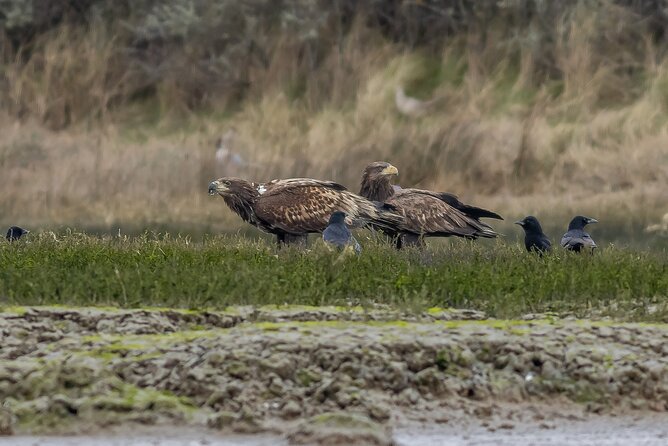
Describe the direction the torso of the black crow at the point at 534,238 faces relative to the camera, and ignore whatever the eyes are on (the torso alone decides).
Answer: to the viewer's left

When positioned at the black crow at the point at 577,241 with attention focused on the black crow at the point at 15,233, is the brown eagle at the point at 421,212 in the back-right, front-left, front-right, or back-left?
front-right

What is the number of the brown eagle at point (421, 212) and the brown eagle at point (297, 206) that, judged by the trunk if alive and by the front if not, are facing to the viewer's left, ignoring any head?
2

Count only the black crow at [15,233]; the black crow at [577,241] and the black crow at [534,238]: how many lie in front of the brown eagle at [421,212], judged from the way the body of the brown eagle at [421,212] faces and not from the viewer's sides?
1

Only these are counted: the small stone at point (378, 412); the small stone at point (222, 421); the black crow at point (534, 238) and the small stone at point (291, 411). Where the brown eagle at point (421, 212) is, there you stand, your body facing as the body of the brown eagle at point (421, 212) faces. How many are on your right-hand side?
0

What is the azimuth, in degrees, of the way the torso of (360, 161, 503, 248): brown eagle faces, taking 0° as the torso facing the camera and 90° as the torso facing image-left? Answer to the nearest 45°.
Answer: approximately 90°

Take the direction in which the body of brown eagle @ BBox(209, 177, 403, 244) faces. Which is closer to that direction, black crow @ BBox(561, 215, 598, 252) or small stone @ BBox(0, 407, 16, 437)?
the small stone

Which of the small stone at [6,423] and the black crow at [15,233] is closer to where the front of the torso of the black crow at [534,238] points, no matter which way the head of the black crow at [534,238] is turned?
the black crow

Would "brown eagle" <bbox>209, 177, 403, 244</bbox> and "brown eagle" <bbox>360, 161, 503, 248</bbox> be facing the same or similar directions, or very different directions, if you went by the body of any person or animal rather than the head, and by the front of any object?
same or similar directions

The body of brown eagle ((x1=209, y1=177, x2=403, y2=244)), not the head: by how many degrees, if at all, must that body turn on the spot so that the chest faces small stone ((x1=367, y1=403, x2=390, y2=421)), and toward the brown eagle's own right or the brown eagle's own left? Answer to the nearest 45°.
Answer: approximately 90° to the brown eagle's own left

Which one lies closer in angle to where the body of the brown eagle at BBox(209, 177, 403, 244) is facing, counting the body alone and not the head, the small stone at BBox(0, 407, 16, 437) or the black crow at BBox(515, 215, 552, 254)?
the small stone

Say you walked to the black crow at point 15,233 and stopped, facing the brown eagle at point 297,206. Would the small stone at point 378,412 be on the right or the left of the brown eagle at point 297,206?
right

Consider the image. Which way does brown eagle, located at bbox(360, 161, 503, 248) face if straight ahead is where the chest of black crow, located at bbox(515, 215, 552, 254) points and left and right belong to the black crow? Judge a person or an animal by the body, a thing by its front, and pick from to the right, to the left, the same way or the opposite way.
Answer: the same way

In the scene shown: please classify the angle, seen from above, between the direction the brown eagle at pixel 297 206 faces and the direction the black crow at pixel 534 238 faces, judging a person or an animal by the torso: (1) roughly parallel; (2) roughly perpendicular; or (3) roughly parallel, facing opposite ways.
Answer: roughly parallel

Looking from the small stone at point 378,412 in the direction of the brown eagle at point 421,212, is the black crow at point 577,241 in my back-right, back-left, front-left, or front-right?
front-right

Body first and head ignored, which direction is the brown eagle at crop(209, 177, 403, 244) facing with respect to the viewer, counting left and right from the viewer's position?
facing to the left of the viewer

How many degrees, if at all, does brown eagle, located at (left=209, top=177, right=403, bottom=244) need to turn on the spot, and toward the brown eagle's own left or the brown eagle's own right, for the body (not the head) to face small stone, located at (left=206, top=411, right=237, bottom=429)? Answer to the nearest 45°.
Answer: approximately 90° to the brown eagle's own left

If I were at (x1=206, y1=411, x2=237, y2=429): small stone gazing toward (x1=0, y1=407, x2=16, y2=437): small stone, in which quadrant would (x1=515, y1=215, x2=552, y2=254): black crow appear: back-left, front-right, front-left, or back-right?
back-right
